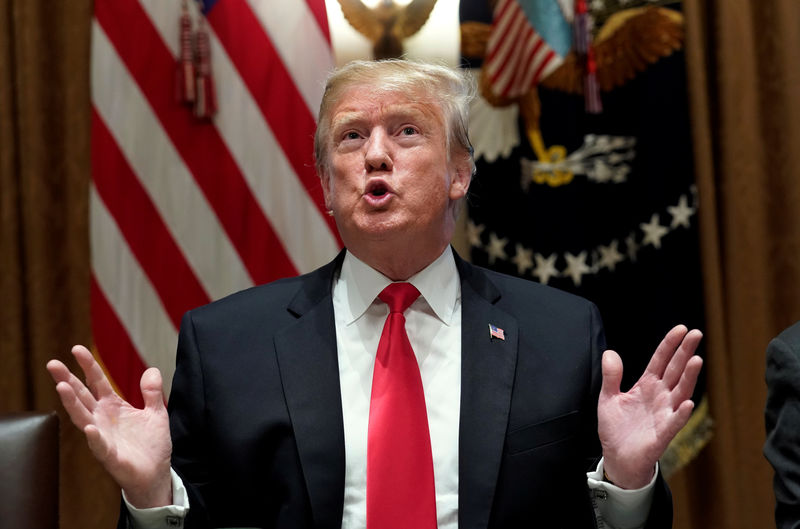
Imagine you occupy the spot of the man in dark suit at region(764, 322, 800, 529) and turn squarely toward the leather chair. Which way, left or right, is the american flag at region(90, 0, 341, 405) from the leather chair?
right

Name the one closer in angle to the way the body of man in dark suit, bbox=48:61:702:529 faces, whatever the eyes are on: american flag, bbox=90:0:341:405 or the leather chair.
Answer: the leather chair

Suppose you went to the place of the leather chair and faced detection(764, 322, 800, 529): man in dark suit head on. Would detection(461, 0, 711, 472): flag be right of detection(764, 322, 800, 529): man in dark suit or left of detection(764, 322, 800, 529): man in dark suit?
left

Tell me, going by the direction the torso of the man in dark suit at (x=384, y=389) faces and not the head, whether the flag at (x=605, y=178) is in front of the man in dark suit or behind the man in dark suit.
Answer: behind

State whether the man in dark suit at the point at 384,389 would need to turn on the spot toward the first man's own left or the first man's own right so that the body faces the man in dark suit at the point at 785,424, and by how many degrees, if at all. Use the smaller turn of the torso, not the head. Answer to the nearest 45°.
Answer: approximately 45° to the first man's own left

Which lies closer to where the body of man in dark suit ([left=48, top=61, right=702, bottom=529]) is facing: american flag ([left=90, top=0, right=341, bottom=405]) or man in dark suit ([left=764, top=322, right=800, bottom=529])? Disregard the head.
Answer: the man in dark suit

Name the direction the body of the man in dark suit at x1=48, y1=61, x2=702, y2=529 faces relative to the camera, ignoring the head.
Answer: toward the camera

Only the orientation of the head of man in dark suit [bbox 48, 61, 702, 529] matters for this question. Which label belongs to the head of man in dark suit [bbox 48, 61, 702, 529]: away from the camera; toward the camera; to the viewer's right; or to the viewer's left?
toward the camera

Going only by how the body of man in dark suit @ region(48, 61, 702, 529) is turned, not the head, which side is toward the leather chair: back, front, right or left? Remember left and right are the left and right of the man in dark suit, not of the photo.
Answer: right
